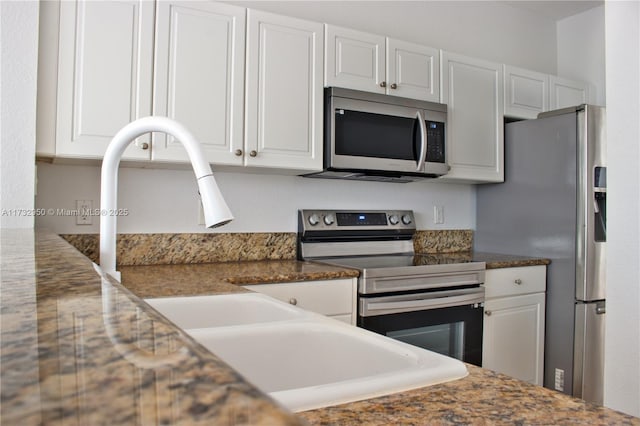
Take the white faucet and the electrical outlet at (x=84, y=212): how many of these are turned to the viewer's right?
1

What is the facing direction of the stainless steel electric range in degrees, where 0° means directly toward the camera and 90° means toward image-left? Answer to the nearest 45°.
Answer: approximately 315°

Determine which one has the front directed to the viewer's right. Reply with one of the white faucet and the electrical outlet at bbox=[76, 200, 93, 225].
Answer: the white faucet

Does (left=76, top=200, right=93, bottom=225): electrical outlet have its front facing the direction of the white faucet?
yes

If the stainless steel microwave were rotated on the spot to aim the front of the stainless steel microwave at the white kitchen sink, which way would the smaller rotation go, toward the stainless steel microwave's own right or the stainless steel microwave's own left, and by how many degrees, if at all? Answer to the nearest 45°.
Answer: approximately 45° to the stainless steel microwave's own right

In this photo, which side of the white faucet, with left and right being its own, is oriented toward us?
right

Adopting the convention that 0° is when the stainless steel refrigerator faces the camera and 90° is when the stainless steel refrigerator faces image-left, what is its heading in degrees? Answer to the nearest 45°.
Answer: approximately 315°

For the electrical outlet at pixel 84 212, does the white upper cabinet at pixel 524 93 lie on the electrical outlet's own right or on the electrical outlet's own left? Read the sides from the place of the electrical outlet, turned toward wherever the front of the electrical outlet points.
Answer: on the electrical outlet's own left
